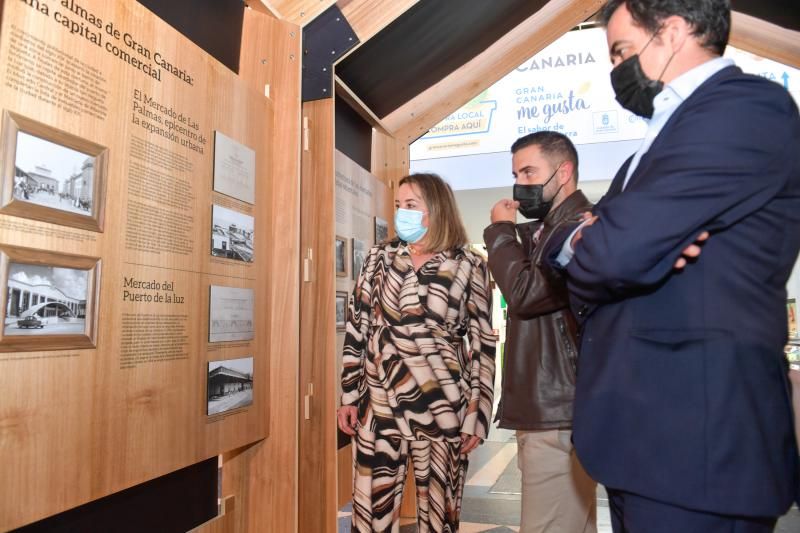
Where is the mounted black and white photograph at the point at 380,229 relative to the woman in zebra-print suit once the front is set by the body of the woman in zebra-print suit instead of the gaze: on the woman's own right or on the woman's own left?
on the woman's own right

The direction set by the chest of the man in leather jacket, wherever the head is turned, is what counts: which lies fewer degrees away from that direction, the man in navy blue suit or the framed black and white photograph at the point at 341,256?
the framed black and white photograph

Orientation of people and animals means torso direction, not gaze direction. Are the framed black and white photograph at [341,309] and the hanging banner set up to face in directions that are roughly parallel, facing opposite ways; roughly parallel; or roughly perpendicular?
roughly perpendicular

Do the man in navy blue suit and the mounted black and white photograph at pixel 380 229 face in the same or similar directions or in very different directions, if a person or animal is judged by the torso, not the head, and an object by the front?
very different directions

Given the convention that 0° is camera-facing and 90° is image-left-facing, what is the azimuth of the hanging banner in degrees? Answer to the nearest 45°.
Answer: approximately 0°

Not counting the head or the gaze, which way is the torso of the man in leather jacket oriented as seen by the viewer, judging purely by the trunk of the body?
to the viewer's left

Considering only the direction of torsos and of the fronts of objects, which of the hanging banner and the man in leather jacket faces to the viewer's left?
the man in leather jacket

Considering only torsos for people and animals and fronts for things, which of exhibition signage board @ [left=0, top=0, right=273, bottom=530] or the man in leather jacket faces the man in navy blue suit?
the exhibition signage board

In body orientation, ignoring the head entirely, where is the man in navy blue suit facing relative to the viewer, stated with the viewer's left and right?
facing to the left of the viewer

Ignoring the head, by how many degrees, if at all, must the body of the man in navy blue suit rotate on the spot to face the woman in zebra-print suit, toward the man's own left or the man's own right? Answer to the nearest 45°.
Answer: approximately 45° to the man's own right
